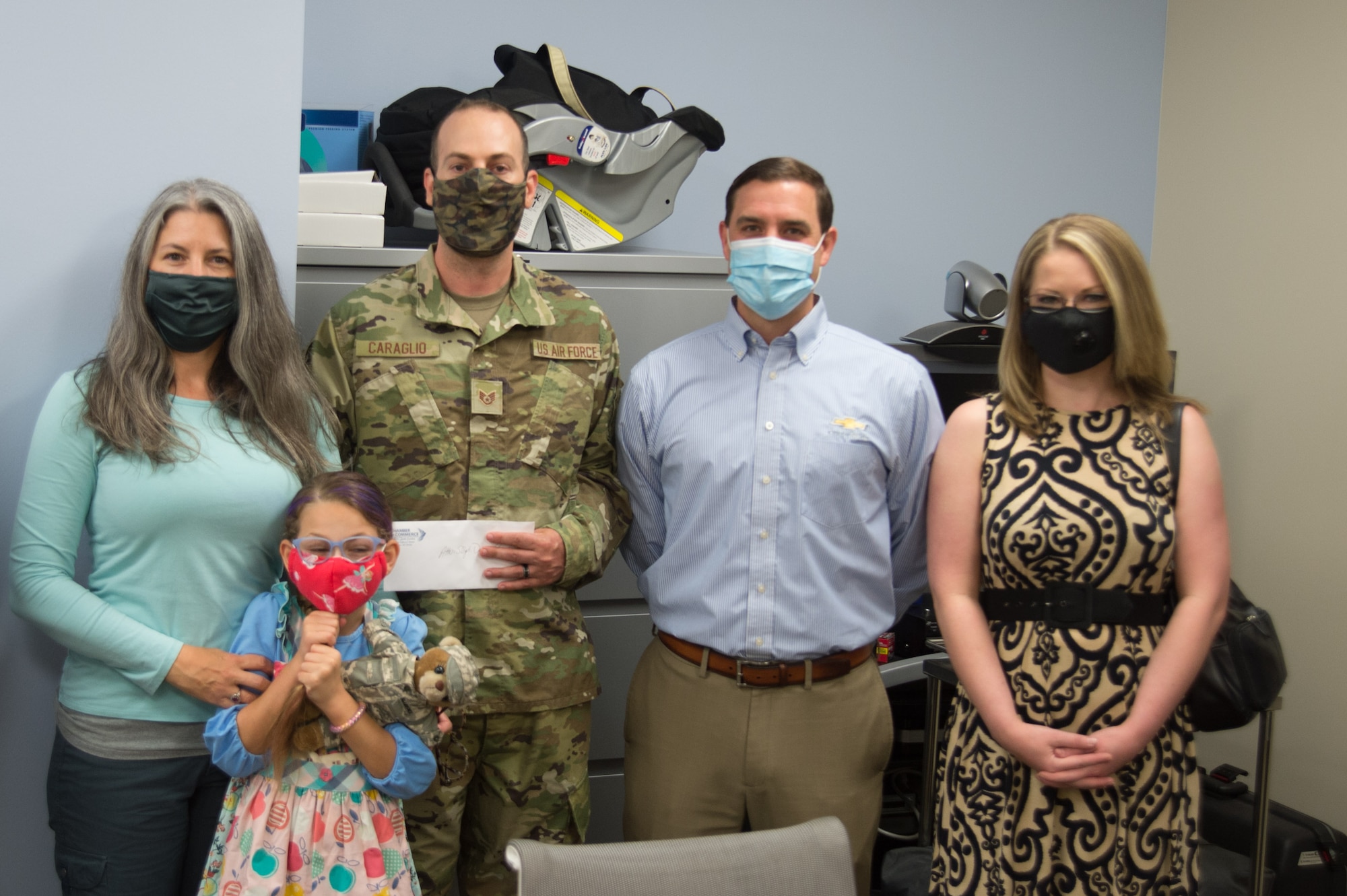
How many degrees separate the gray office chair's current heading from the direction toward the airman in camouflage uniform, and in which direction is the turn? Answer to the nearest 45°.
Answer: approximately 45° to its left

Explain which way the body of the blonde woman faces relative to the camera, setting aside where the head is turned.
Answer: toward the camera

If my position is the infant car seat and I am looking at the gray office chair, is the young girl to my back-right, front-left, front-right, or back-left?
front-right

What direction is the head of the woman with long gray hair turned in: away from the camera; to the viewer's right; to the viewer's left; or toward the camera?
toward the camera

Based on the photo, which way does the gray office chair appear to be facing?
away from the camera

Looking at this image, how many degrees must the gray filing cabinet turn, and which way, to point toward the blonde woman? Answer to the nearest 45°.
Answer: approximately 45° to its left

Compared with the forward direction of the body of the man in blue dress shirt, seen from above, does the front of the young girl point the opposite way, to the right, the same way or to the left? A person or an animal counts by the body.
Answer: the same way

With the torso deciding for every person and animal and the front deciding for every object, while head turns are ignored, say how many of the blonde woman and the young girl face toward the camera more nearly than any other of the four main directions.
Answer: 2

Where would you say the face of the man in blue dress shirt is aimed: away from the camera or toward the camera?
toward the camera

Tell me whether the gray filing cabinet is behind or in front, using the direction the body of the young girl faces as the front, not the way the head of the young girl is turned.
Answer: behind

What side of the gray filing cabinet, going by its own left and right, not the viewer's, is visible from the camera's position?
front

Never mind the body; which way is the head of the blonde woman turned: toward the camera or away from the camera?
toward the camera

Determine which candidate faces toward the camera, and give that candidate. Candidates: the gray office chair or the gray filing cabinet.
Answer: the gray filing cabinet

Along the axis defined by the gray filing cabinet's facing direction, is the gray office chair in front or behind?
in front

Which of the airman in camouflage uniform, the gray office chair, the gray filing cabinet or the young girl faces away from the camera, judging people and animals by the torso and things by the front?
the gray office chair

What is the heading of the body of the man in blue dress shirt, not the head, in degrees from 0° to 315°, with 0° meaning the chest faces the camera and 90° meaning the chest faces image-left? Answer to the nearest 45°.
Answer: approximately 0°

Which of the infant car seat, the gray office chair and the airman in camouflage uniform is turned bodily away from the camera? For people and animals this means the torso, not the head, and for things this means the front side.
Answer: the gray office chair

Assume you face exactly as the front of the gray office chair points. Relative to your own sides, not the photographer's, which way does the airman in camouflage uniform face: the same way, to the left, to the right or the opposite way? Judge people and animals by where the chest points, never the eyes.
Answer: the opposite way

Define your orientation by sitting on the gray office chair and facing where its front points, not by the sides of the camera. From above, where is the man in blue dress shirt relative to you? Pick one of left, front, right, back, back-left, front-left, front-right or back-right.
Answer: front

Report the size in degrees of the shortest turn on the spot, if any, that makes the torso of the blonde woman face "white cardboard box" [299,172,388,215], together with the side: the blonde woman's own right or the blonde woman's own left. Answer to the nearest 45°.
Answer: approximately 90° to the blonde woman's own right

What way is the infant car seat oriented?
to the viewer's right
